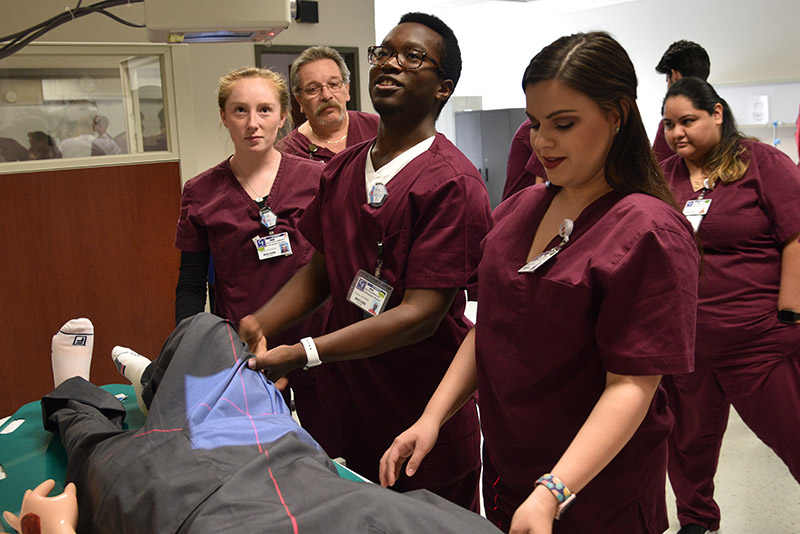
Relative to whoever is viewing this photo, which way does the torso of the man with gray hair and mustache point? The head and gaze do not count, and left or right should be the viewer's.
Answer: facing the viewer

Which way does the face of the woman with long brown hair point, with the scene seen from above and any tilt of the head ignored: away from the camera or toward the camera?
toward the camera

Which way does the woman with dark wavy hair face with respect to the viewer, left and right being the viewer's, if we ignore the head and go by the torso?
facing the viewer and to the left of the viewer

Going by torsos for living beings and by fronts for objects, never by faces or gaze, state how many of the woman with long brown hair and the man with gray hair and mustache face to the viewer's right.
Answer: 0

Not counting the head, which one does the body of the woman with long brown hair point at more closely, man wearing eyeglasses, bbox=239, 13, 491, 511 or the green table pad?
the green table pad

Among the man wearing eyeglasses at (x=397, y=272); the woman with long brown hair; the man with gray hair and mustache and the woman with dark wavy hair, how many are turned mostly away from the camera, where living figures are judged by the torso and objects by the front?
0

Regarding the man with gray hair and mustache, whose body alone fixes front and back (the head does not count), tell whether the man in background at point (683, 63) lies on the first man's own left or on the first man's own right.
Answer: on the first man's own left

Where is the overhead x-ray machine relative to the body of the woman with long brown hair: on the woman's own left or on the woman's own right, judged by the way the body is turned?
on the woman's own right

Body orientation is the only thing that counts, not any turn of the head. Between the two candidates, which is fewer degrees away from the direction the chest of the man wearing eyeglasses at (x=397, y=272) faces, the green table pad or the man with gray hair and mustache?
the green table pad

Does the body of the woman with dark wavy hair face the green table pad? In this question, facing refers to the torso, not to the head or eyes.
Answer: yes

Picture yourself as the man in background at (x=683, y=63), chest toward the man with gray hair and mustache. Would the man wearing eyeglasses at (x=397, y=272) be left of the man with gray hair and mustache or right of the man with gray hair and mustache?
left

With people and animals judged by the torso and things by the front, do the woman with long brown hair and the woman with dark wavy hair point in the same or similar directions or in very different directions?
same or similar directions
